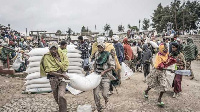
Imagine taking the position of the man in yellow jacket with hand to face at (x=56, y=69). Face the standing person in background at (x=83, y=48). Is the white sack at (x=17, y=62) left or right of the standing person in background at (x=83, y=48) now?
left

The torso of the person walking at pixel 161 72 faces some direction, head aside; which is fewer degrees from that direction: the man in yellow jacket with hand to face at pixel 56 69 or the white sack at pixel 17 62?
the man in yellow jacket with hand to face

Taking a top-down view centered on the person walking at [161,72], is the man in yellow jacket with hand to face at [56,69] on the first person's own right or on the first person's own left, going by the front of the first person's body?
on the first person's own right

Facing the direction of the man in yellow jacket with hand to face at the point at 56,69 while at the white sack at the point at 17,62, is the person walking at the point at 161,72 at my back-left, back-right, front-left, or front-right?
front-left
